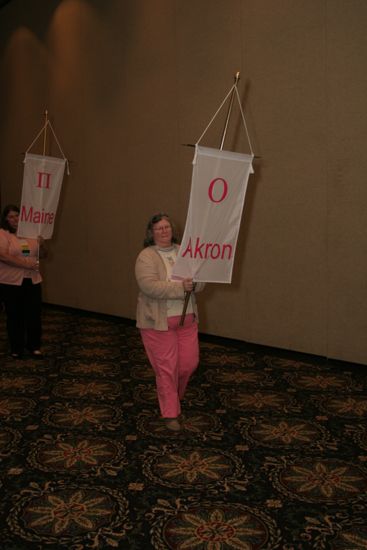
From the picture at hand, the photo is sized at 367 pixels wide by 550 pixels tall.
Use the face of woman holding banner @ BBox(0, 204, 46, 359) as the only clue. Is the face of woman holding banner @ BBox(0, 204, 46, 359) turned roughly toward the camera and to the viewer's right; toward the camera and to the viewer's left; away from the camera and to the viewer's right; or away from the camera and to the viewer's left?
toward the camera and to the viewer's right

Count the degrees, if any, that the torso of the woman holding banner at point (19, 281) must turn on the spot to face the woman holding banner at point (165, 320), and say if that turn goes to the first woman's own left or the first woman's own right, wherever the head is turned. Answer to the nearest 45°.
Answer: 0° — they already face them

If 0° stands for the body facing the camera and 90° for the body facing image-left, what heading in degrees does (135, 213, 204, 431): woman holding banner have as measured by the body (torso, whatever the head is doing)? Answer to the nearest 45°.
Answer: approximately 315°

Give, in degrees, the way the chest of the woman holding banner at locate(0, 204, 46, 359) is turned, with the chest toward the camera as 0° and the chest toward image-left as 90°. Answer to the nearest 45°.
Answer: approximately 315°

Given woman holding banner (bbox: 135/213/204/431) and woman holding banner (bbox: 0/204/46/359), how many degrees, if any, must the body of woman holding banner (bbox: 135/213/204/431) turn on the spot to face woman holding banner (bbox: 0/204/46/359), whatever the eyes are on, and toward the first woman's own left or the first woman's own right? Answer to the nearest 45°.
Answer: approximately 180°

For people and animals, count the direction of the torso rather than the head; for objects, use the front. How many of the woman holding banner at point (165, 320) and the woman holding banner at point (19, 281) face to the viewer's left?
0
